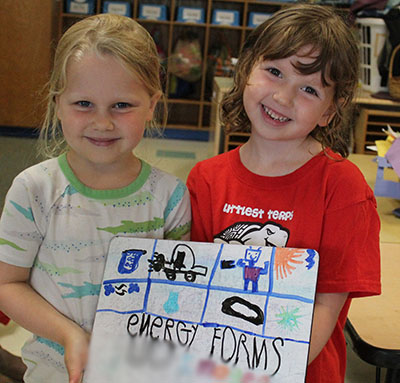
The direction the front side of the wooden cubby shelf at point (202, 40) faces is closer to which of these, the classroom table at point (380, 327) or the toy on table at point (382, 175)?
the classroom table

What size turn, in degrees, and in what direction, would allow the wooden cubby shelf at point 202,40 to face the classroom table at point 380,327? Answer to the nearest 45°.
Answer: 0° — it already faces it

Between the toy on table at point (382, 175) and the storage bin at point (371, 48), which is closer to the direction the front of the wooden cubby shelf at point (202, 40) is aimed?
the toy on table

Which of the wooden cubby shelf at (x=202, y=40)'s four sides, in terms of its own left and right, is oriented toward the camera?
front

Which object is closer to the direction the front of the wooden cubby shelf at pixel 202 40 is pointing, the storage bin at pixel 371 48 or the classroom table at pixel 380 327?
the classroom table

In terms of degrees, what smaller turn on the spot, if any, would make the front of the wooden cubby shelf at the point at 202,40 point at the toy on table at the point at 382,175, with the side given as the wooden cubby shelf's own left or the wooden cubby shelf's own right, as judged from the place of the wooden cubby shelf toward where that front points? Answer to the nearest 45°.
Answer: approximately 45° to the wooden cubby shelf's own left
